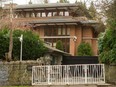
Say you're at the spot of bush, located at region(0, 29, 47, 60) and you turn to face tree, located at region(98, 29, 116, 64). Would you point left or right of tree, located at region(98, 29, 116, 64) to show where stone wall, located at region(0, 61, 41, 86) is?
right

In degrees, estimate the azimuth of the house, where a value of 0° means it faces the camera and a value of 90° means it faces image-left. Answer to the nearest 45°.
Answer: approximately 0°

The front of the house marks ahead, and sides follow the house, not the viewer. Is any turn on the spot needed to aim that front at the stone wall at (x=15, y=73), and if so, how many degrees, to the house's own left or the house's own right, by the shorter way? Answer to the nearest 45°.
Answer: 0° — it already faces it

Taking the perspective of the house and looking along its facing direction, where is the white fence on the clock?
The white fence is roughly at 12 o'clock from the house.

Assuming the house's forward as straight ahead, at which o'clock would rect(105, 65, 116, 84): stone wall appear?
The stone wall is roughly at 12 o'clock from the house.
